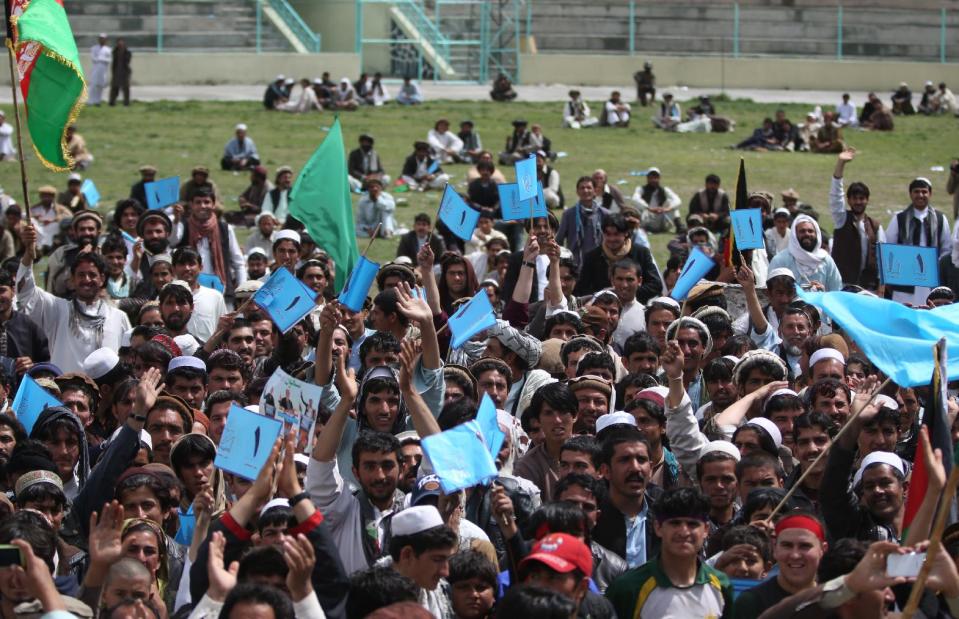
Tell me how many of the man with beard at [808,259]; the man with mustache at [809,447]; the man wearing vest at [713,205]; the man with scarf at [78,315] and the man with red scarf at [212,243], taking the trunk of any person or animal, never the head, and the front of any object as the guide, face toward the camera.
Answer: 5

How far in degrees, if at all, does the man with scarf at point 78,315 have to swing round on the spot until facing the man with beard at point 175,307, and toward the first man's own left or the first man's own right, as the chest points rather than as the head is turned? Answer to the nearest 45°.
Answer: approximately 90° to the first man's own left

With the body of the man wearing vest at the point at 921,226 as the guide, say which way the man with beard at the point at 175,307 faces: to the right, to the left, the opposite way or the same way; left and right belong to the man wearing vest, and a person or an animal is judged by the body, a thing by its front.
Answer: the same way

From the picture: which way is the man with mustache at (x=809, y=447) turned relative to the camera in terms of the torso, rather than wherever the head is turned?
toward the camera

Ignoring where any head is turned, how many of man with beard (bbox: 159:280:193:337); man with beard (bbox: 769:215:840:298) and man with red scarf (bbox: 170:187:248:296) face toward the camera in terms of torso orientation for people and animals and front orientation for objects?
3

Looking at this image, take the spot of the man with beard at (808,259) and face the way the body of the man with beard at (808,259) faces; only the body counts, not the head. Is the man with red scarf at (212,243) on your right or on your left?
on your right

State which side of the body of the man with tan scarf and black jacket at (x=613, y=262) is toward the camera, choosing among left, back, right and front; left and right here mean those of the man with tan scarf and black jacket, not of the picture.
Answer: front

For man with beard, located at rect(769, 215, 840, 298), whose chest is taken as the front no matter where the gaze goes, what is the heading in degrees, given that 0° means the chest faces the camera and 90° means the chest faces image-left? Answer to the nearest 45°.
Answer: approximately 0°

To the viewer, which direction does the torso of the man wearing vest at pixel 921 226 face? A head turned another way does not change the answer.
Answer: toward the camera

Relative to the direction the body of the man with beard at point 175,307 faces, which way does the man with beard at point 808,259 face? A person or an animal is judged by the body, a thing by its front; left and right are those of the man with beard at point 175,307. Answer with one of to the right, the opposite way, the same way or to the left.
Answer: the same way

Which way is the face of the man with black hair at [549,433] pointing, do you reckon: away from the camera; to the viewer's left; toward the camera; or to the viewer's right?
toward the camera

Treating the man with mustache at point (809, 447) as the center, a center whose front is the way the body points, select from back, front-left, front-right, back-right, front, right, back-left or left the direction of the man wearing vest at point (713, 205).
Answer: back

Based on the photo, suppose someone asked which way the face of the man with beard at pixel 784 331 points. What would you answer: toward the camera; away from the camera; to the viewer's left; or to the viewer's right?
toward the camera

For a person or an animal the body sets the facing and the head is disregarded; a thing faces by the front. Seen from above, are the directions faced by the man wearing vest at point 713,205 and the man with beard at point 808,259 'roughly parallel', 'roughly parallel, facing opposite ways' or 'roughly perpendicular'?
roughly parallel

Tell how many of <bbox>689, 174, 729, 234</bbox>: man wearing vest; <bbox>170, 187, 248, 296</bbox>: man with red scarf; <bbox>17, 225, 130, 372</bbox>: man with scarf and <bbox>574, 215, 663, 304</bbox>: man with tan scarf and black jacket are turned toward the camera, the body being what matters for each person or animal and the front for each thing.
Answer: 4

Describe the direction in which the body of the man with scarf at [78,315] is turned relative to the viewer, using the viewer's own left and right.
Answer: facing the viewer
